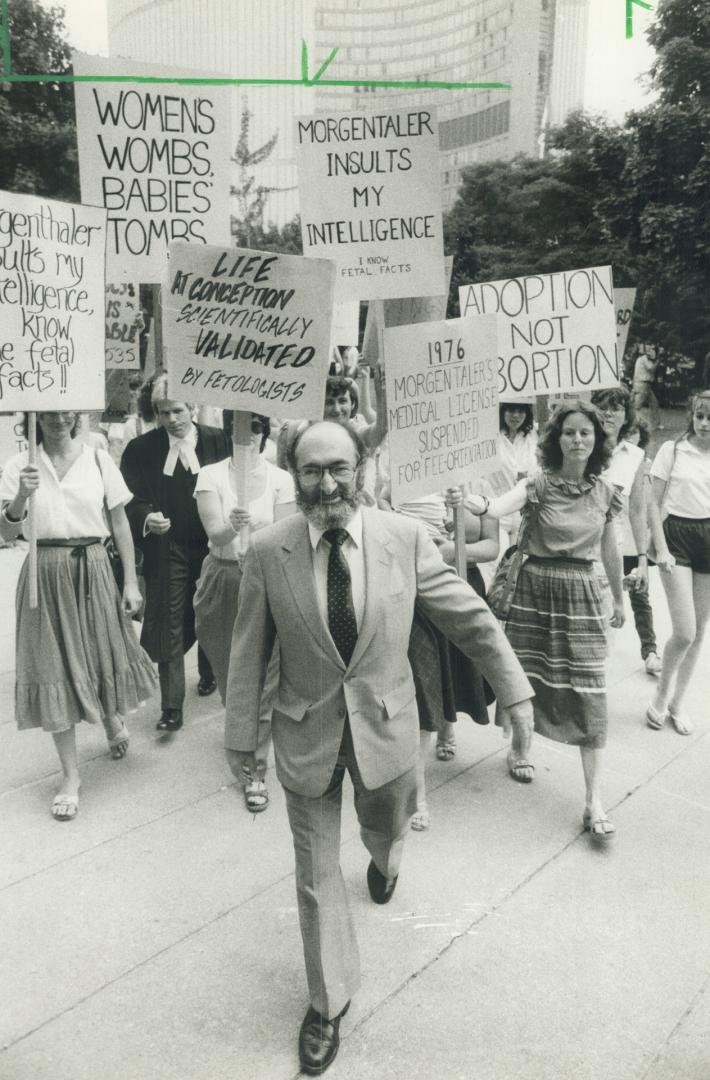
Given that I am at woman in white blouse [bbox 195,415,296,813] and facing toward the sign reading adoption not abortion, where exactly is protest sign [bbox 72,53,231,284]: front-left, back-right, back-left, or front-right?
back-left

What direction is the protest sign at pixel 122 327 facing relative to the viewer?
toward the camera

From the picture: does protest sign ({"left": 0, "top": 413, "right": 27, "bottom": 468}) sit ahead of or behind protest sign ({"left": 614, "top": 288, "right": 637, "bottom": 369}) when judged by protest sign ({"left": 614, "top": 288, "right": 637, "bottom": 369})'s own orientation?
ahead

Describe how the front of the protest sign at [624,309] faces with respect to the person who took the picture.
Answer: facing the viewer

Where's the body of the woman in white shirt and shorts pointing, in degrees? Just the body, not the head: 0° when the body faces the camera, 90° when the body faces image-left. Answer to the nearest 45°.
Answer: approximately 0°

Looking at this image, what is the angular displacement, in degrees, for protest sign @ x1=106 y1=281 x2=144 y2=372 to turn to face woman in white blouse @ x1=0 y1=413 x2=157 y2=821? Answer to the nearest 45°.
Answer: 0° — it already faces them

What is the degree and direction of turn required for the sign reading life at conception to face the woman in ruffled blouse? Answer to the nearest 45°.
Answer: approximately 90° to its left
